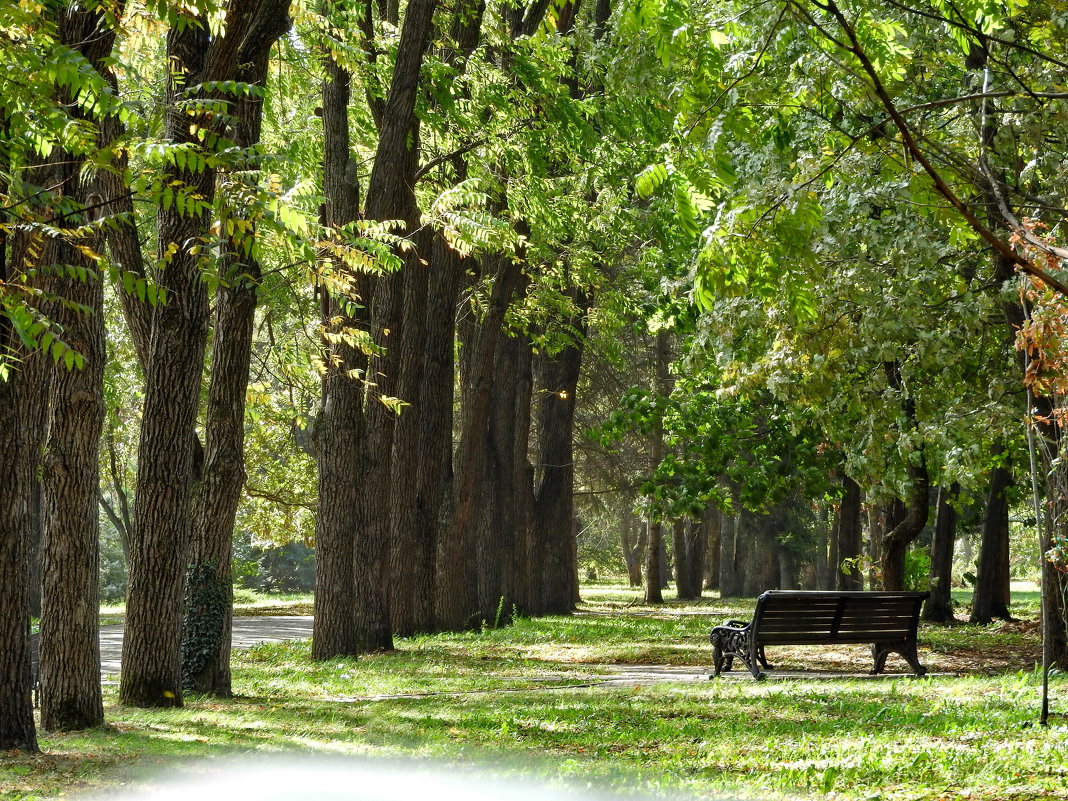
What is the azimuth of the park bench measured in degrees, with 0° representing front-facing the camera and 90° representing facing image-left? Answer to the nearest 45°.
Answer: approximately 135°

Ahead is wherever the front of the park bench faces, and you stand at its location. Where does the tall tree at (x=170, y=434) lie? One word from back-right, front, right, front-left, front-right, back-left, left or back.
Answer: left
